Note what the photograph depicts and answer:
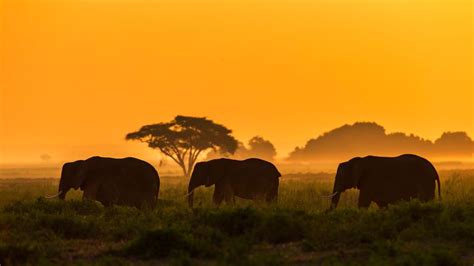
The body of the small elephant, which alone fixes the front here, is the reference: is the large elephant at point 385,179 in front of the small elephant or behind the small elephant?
behind

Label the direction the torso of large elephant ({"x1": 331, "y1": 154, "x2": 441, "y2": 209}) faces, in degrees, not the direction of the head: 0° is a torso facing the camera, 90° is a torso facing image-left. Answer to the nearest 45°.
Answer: approximately 90°

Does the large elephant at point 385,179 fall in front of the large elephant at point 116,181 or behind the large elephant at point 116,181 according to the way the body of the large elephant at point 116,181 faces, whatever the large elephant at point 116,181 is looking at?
behind

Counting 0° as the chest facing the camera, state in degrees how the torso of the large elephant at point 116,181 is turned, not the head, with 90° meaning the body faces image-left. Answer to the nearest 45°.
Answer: approximately 90°

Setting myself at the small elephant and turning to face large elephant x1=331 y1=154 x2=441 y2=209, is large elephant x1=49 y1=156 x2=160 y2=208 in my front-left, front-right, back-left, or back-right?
back-right

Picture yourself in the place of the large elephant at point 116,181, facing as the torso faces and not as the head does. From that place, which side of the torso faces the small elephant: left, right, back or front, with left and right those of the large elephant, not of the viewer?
back

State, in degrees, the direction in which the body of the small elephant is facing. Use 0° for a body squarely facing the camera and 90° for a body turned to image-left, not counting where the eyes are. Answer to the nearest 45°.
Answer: approximately 90°
